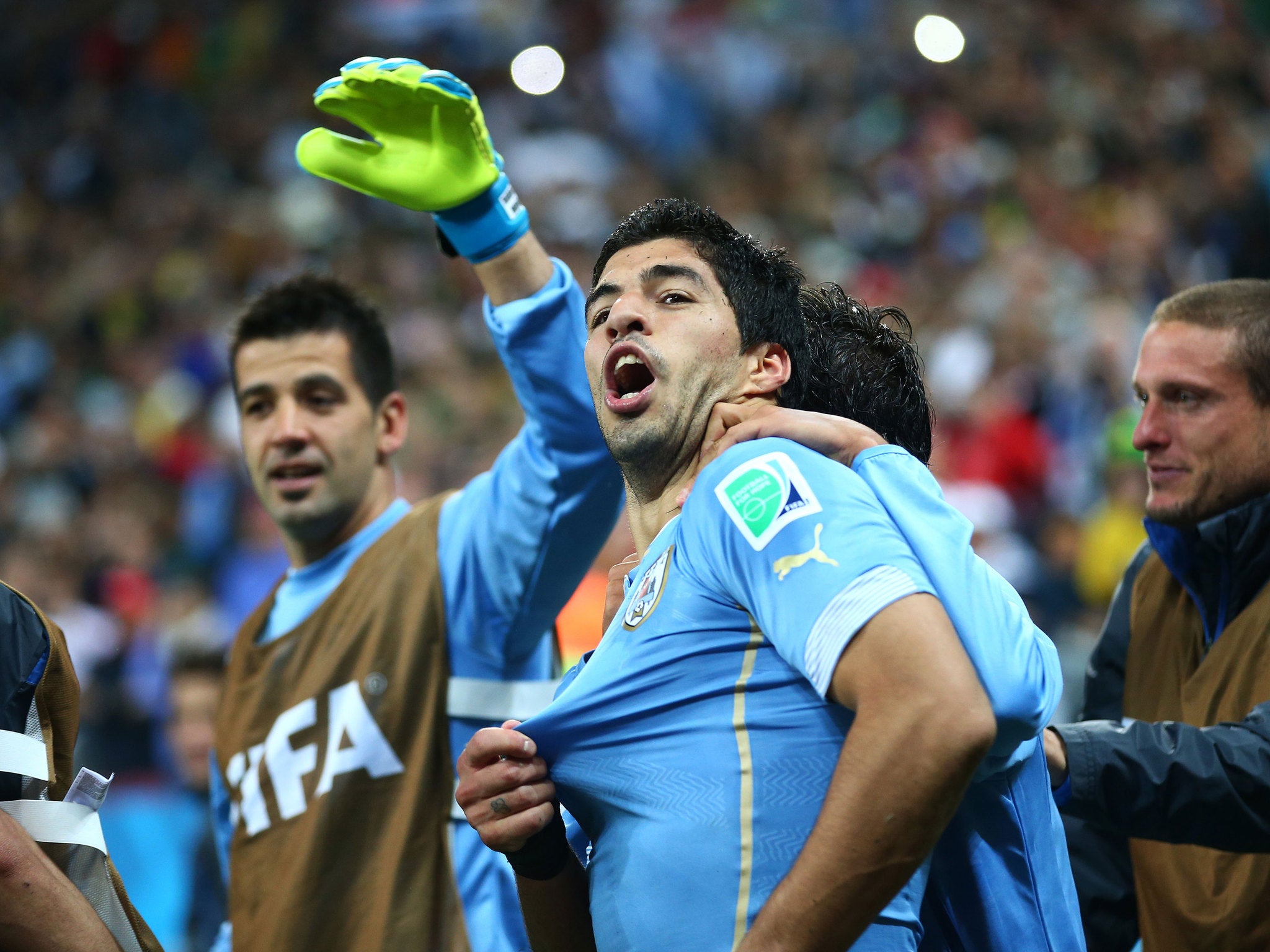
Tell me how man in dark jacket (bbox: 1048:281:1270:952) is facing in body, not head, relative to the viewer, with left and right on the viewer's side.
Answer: facing the viewer and to the left of the viewer

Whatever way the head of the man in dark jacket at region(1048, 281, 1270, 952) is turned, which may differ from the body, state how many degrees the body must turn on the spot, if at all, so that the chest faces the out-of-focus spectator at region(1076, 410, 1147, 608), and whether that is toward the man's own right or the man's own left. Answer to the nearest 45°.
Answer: approximately 135° to the man's own right

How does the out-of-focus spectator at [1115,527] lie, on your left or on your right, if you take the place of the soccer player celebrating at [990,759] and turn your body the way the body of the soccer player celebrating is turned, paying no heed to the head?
on your right

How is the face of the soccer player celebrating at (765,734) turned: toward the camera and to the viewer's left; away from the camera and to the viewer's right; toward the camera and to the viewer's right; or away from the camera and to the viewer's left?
toward the camera and to the viewer's left

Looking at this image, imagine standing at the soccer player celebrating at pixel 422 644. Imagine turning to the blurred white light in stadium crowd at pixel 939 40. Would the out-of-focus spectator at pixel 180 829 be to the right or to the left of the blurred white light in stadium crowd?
left

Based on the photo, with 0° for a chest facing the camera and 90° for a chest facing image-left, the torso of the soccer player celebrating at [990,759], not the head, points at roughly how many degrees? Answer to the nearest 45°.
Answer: approximately 90°
